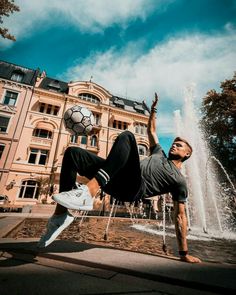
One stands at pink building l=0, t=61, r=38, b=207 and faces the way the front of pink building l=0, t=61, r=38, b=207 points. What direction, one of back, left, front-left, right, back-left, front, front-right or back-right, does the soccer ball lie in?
front

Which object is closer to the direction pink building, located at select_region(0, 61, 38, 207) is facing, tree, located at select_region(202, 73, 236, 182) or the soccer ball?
the soccer ball

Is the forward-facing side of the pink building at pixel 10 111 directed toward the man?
yes

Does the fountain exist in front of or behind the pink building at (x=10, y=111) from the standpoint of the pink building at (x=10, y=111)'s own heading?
in front

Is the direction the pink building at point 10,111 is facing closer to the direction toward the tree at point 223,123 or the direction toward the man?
the man

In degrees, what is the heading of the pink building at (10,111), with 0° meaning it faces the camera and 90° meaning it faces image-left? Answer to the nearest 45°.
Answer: approximately 0°

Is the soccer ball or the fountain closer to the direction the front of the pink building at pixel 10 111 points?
the soccer ball

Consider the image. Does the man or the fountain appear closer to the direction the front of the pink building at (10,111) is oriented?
the man

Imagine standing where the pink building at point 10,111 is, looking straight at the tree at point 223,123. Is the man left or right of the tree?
right

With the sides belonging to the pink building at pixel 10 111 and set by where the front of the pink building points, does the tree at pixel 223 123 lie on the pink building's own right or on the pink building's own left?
on the pink building's own left
